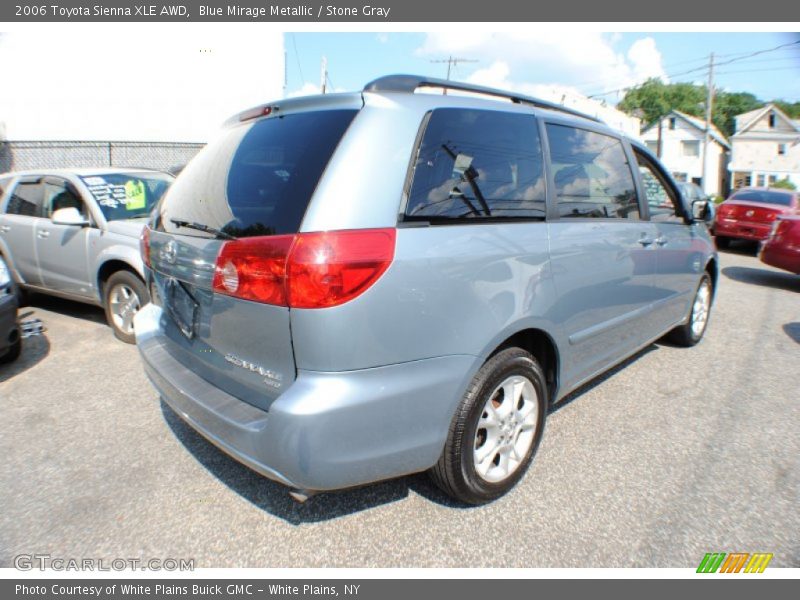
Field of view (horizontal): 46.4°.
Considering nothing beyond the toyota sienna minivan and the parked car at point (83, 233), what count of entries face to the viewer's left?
0

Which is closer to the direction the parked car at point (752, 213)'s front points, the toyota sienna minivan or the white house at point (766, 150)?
the white house

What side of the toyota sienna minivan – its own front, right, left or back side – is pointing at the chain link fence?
left

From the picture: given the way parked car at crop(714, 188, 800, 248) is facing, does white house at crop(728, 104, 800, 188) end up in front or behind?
in front

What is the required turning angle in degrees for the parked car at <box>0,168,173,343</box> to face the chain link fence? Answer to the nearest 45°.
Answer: approximately 135° to its left

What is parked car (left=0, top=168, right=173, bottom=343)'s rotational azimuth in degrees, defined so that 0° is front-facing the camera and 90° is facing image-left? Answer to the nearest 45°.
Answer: approximately 315°

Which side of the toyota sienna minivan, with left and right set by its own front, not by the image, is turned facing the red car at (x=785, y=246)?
front

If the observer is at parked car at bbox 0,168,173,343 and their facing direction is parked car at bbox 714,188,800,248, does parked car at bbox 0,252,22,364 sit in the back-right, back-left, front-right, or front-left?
back-right

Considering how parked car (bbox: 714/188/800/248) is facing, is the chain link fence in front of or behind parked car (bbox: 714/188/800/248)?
behind

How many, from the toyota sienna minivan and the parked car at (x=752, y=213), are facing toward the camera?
0

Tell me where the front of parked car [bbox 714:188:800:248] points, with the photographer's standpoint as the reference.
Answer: facing away from the viewer and to the right of the viewer

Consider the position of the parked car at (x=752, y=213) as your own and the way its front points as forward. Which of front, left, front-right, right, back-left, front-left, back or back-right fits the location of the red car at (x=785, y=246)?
back-right

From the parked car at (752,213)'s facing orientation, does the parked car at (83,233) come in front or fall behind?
behind

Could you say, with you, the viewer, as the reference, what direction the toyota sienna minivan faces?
facing away from the viewer and to the right of the viewer

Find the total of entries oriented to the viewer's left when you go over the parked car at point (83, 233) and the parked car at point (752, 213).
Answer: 0
